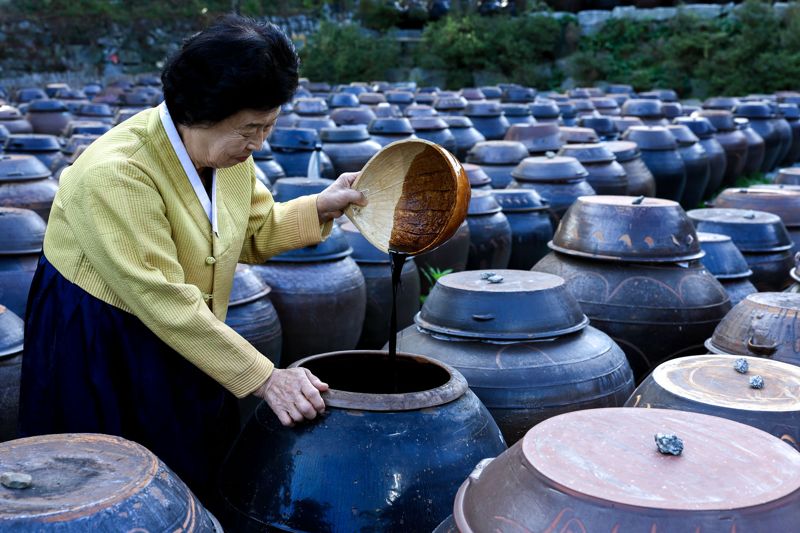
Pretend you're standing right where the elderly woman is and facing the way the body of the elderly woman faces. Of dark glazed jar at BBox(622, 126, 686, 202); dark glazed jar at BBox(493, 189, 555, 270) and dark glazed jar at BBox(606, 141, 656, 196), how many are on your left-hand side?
3

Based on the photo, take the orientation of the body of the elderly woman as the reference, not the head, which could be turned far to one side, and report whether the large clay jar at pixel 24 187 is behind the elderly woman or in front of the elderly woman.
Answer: behind

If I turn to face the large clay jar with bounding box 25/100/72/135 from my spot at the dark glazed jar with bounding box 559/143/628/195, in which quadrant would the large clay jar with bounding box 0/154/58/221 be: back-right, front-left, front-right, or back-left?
front-left

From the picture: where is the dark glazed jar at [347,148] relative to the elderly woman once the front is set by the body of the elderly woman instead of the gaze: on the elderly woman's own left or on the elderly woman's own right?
on the elderly woman's own left

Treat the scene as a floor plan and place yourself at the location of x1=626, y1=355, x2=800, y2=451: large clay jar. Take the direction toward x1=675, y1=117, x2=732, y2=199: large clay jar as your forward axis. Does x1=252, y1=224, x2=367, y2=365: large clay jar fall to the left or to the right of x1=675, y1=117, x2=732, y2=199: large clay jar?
left

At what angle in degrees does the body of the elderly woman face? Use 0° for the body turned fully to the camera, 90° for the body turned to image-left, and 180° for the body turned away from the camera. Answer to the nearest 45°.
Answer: approximately 315°

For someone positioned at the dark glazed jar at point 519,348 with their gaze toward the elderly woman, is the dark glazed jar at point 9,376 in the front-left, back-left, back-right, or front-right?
front-right

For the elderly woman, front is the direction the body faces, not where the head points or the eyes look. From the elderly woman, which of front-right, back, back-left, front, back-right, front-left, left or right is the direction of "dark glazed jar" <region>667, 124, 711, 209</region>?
left

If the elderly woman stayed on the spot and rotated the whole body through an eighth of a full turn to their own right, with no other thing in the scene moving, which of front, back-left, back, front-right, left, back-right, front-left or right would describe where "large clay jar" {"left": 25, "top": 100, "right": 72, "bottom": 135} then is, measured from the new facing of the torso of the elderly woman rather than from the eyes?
back

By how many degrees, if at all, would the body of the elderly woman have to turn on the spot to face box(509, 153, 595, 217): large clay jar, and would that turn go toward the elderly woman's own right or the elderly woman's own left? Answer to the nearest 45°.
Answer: approximately 90° to the elderly woman's own left

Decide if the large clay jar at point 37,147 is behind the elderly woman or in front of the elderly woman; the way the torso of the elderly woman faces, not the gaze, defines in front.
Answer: behind

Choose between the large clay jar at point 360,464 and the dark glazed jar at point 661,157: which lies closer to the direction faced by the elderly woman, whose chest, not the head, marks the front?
the large clay jar

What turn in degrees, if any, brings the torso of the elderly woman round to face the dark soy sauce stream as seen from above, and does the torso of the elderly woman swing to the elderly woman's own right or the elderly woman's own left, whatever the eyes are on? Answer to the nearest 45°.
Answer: approximately 45° to the elderly woman's own left

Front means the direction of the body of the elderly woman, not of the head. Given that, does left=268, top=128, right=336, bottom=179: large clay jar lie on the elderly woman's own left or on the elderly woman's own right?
on the elderly woman's own left

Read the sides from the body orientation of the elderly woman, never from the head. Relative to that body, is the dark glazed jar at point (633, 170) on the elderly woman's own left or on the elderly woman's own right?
on the elderly woman's own left
